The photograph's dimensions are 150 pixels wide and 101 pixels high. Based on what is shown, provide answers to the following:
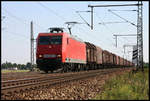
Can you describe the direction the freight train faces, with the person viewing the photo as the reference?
facing the viewer and to the left of the viewer

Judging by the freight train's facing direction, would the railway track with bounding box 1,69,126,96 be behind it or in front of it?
in front
